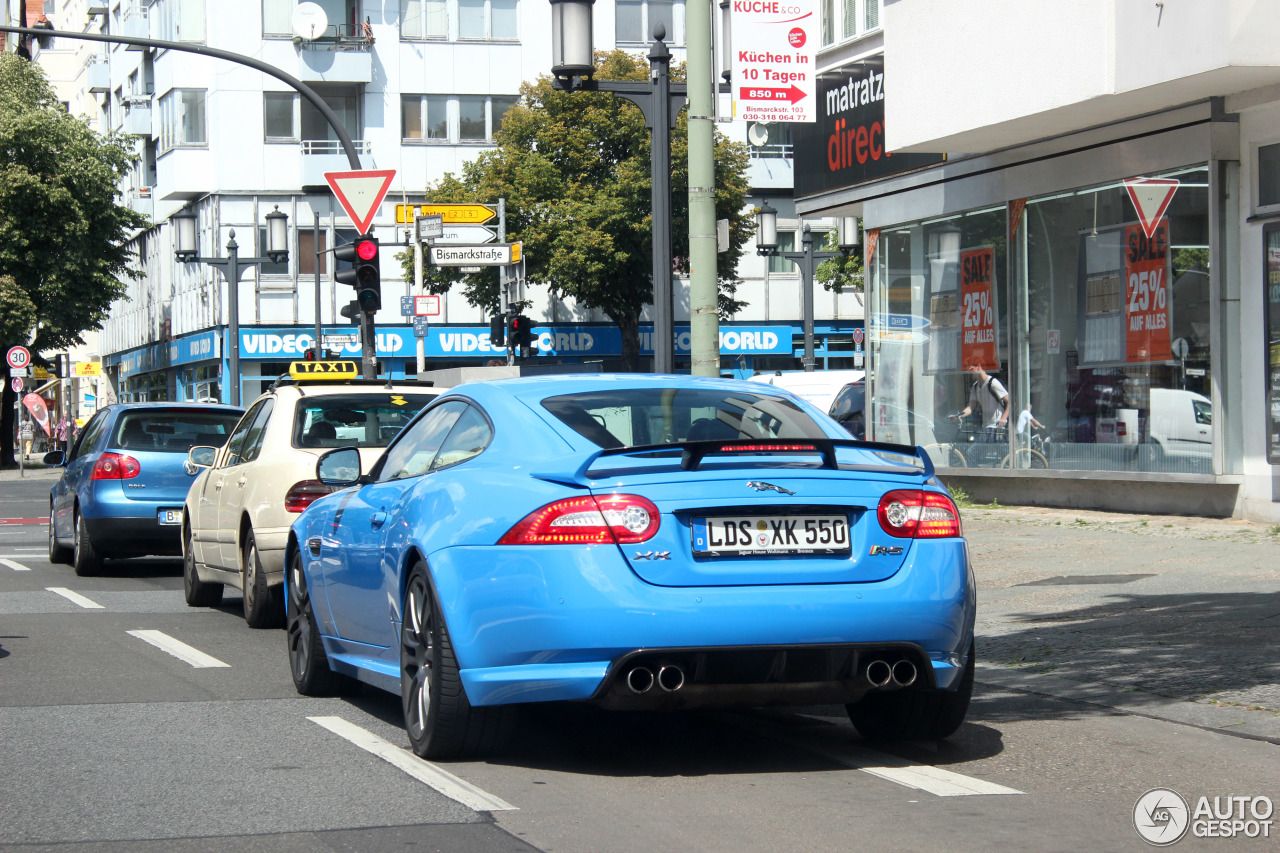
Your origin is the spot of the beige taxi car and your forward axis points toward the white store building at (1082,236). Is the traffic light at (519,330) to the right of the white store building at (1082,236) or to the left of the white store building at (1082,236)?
left

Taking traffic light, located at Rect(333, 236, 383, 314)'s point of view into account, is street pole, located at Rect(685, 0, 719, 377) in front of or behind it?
in front

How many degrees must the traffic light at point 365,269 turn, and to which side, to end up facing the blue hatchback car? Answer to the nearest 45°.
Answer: approximately 45° to its right

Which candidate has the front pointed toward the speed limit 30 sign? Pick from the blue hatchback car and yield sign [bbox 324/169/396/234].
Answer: the blue hatchback car

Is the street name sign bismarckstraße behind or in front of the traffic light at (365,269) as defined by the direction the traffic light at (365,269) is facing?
behind

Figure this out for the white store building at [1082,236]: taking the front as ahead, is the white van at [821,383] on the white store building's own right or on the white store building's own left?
on the white store building's own right

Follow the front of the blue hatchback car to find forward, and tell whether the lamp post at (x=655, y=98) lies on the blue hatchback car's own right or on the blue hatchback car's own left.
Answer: on the blue hatchback car's own right

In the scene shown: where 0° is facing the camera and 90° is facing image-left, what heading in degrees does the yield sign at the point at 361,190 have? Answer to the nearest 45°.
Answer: approximately 0°

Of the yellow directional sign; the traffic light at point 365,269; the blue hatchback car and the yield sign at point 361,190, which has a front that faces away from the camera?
the blue hatchback car

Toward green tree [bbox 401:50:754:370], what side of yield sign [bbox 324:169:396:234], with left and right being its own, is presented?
back

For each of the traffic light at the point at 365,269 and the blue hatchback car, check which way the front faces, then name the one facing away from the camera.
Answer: the blue hatchback car

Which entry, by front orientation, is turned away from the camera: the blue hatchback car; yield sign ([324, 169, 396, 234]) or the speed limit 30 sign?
the blue hatchback car
